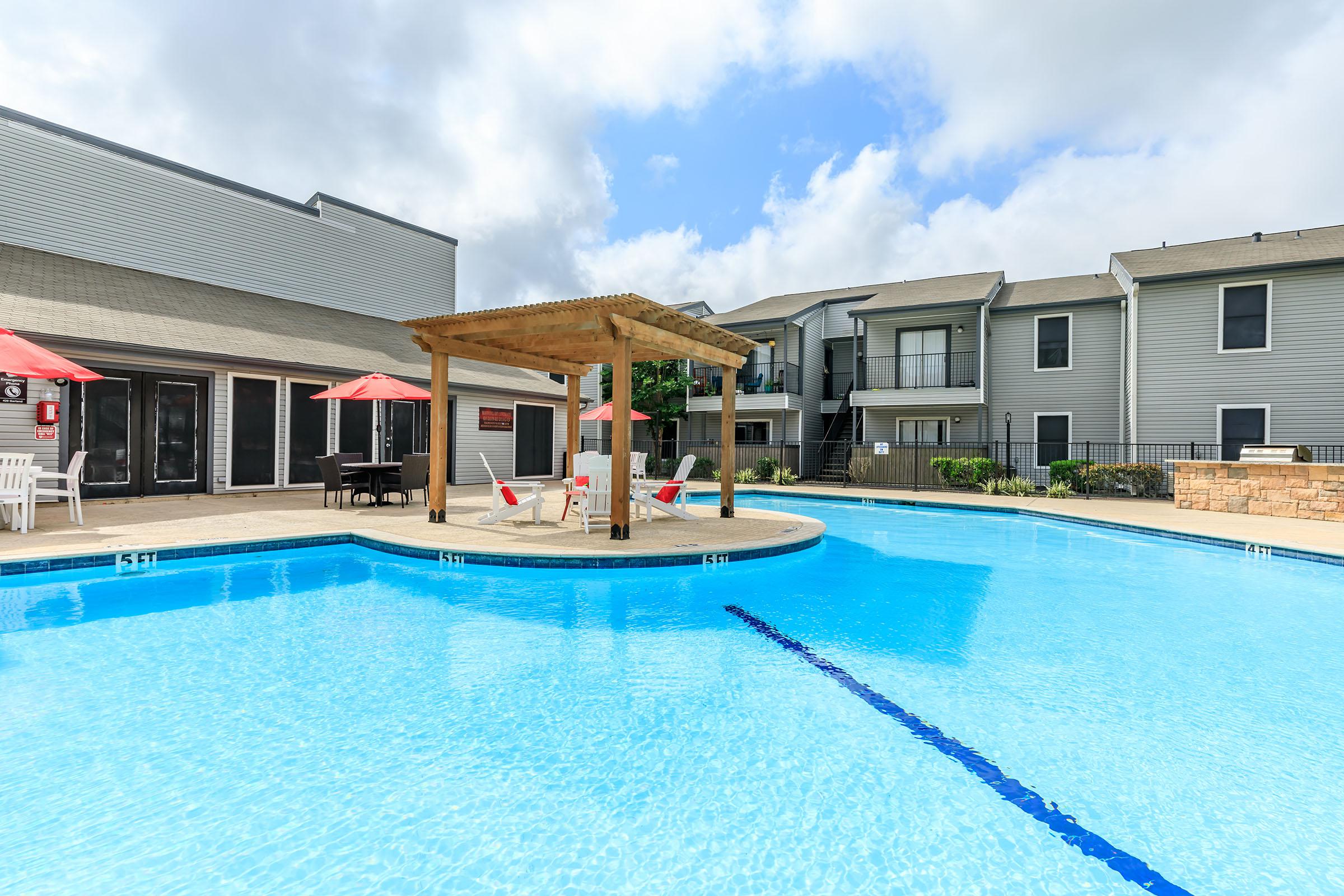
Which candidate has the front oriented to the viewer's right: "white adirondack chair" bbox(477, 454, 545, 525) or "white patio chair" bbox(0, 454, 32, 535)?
the white adirondack chair

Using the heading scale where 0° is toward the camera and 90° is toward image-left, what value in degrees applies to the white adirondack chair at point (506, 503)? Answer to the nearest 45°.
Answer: approximately 270°

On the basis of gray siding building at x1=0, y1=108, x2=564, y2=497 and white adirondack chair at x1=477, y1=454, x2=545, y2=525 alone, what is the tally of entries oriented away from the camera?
0

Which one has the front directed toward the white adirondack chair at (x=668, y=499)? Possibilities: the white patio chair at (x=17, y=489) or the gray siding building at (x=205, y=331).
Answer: the gray siding building

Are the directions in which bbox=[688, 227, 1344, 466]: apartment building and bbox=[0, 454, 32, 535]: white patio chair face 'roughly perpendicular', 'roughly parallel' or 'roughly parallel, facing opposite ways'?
roughly perpendicular

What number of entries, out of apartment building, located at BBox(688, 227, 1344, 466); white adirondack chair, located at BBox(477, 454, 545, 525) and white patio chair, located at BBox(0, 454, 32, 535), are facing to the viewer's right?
1

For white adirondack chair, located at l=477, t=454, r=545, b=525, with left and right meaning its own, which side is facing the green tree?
left

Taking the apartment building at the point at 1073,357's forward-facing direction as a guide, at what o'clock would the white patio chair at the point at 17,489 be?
The white patio chair is roughly at 1 o'clock from the apartment building.

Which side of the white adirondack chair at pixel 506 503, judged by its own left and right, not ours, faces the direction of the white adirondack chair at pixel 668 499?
front

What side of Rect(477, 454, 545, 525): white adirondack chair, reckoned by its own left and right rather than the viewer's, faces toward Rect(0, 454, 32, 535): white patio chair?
back

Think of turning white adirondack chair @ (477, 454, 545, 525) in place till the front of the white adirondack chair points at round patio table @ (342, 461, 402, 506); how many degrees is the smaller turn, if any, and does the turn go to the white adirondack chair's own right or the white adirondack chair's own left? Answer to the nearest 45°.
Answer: approximately 135° to the white adirondack chair's own left

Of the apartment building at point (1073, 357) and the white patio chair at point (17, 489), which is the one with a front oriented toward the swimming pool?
the apartment building
